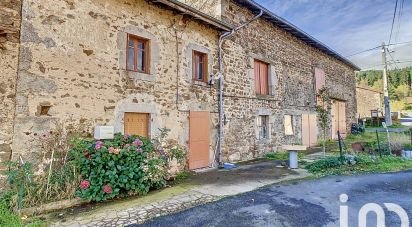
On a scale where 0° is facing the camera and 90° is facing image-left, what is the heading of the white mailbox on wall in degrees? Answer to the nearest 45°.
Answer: approximately 315°

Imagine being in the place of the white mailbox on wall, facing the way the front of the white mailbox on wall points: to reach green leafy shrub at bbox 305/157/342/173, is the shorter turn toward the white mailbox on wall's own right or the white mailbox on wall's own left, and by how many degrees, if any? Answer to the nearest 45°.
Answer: approximately 45° to the white mailbox on wall's own left

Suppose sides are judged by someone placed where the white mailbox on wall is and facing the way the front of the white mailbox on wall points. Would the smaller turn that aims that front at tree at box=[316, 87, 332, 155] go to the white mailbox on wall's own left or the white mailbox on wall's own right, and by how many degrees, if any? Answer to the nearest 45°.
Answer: approximately 45° to the white mailbox on wall's own left

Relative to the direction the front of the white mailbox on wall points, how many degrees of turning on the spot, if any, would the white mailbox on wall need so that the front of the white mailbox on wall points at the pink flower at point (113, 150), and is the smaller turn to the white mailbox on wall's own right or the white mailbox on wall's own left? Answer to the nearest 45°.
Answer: approximately 45° to the white mailbox on wall's own right

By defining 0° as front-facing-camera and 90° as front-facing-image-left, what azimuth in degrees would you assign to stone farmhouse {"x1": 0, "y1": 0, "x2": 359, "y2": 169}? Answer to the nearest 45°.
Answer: approximately 315°
